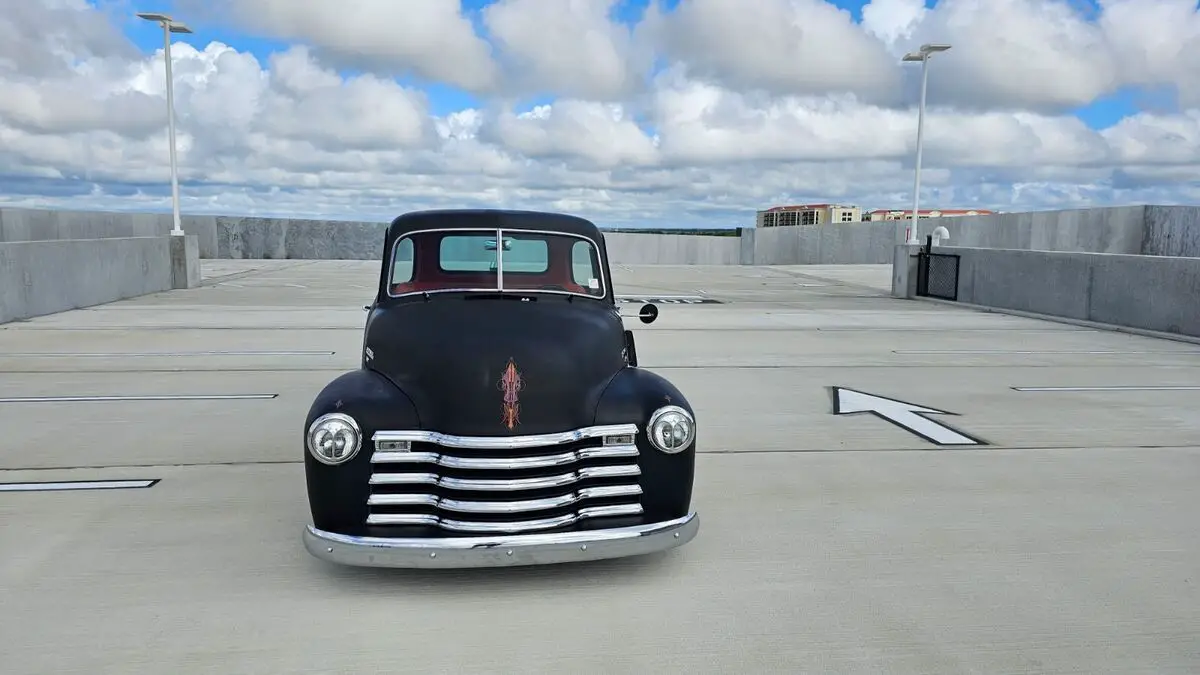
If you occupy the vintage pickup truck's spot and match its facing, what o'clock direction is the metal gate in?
The metal gate is roughly at 7 o'clock from the vintage pickup truck.

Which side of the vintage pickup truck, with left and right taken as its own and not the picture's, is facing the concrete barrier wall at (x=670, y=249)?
back

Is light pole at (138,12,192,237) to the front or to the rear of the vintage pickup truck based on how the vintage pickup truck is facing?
to the rear

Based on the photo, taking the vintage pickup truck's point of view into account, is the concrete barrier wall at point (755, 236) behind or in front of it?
behind

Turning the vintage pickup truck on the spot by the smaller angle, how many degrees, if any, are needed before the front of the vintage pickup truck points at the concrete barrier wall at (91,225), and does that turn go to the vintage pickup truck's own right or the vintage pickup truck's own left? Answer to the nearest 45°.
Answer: approximately 135° to the vintage pickup truck's own right

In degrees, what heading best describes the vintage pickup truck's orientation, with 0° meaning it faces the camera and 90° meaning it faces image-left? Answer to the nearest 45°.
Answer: approximately 0°

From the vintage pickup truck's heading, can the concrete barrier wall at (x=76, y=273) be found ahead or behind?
behind

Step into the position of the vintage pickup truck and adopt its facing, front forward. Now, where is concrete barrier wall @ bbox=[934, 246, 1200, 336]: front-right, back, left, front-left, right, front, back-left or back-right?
back-left

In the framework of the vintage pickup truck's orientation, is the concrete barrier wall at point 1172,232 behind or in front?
behind

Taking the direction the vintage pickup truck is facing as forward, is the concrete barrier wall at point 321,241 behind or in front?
behind
